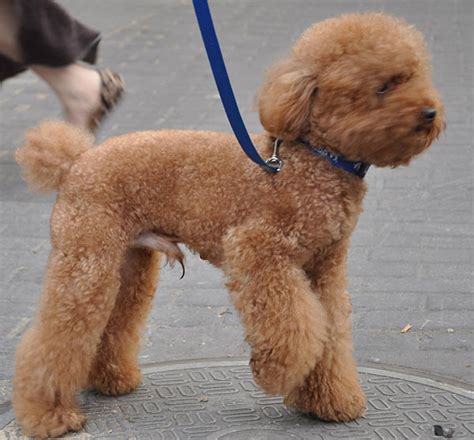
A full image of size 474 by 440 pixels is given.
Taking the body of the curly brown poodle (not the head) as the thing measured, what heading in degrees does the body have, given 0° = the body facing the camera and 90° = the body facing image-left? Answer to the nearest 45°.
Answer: approximately 270°
